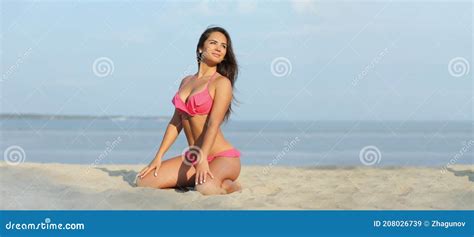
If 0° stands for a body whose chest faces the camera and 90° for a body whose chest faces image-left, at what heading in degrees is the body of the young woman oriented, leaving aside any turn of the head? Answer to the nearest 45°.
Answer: approximately 45°
